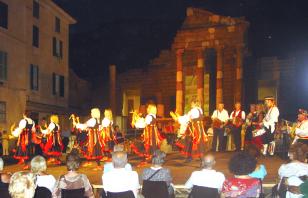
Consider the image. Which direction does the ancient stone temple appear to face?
toward the camera

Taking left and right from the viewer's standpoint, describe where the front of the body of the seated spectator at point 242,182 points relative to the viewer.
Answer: facing away from the viewer

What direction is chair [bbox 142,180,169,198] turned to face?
away from the camera

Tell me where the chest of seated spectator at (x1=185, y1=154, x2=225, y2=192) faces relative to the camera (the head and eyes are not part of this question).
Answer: away from the camera

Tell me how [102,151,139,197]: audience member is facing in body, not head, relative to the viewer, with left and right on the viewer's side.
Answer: facing away from the viewer

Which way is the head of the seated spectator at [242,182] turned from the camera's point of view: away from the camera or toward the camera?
away from the camera

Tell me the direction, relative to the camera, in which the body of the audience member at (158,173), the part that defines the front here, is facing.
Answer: away from the camera

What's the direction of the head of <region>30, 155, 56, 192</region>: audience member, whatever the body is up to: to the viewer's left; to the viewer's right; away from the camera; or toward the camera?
away from the camera

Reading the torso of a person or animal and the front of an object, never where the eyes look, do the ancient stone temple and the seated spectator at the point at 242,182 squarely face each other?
yes

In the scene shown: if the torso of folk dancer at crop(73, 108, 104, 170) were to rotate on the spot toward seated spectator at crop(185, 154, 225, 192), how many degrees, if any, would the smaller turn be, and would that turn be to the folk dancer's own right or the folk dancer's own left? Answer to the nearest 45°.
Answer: approximately 90° to the folk dancer's own left

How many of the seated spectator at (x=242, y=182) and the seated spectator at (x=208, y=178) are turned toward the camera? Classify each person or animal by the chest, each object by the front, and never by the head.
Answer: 0

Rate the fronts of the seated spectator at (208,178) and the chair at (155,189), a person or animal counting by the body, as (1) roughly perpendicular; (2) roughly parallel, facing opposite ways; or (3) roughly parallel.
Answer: roughly parallel
